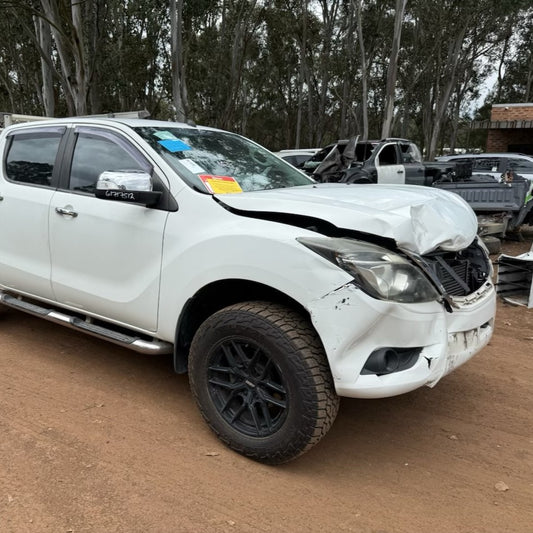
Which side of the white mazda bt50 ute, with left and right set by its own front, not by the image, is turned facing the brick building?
left

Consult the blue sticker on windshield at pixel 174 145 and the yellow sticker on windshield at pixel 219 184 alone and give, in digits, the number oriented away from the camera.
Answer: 0

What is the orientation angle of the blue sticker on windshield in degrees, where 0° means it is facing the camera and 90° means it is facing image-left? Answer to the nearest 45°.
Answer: approximately 315°

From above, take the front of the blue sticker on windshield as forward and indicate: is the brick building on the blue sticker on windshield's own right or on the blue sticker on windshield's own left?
on the blue sticker on windshield's own left

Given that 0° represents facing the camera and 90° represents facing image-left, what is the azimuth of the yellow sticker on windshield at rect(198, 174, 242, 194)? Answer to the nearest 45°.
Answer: approximately 315°

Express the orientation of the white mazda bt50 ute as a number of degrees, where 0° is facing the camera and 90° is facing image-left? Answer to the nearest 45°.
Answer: approximately 315°

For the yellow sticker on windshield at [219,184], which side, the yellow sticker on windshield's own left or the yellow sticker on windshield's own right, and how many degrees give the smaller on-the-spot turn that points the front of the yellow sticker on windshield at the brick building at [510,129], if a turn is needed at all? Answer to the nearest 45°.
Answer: approximately 90° to the yellow sticker on windshield's own left
